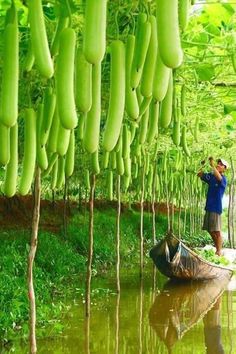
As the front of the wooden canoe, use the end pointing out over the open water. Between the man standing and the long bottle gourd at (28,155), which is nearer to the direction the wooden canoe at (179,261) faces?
the long bottle gourd

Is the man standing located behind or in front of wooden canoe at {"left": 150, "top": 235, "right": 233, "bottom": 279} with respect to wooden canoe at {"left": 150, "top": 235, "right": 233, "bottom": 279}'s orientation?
behind

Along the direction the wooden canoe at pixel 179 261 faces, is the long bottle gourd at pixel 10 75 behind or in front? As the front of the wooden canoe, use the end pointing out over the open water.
in front

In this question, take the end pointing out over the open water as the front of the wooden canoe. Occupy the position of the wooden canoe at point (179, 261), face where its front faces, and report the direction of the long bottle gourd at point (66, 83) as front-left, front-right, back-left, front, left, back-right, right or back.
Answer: front-left

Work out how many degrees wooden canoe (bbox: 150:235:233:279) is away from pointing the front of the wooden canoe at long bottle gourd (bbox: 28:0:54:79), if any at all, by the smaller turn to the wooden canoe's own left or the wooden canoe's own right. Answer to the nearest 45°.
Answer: approximately 45° to the wooden canoe's own left

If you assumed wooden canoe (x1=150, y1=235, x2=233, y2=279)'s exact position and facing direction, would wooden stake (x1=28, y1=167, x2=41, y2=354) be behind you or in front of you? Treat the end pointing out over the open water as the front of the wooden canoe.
in front

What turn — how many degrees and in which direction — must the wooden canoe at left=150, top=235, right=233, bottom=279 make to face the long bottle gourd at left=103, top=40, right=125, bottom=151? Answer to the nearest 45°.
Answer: approximately 45° to its left

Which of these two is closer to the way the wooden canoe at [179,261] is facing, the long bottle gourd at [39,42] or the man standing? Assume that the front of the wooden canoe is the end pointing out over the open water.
the long bottle gourd

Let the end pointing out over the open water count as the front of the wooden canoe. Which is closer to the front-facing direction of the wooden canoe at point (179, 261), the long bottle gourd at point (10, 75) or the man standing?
the long bottle gourd
